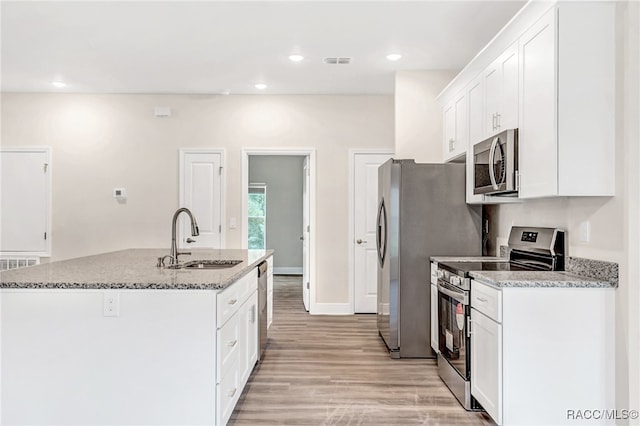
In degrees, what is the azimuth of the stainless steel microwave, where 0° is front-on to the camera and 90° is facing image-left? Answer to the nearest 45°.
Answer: approximately 45°

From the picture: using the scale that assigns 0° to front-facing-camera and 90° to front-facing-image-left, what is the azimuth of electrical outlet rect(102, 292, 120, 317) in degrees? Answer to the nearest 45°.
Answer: approximately 0°

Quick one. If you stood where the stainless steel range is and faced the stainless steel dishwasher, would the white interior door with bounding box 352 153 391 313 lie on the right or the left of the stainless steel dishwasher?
right

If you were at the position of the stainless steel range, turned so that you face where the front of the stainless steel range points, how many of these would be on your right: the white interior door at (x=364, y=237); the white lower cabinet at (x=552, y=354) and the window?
2

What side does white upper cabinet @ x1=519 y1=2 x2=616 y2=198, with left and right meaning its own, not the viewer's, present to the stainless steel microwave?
right

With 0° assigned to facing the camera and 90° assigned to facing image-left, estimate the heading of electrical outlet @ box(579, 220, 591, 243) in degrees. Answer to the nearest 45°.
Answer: approximately 45°

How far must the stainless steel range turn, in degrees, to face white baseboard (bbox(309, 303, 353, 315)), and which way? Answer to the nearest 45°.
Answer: approximately 90° to its right

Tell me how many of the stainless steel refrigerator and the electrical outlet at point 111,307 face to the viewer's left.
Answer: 1

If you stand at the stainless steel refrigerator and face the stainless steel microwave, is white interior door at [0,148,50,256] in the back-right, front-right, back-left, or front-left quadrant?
back-right

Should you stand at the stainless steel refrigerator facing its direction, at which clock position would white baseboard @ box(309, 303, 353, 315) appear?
The white baseboard is roughly at 2 o'clock from the stainless steel refrigerator.

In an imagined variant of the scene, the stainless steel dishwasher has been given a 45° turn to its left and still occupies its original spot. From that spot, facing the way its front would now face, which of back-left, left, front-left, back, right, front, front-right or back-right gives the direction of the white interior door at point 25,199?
left

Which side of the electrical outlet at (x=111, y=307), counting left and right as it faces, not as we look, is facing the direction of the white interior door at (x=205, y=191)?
back

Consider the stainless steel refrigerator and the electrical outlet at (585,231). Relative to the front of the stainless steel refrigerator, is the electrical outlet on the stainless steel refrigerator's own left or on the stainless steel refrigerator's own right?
on the stainless steel refrigerator's own left
